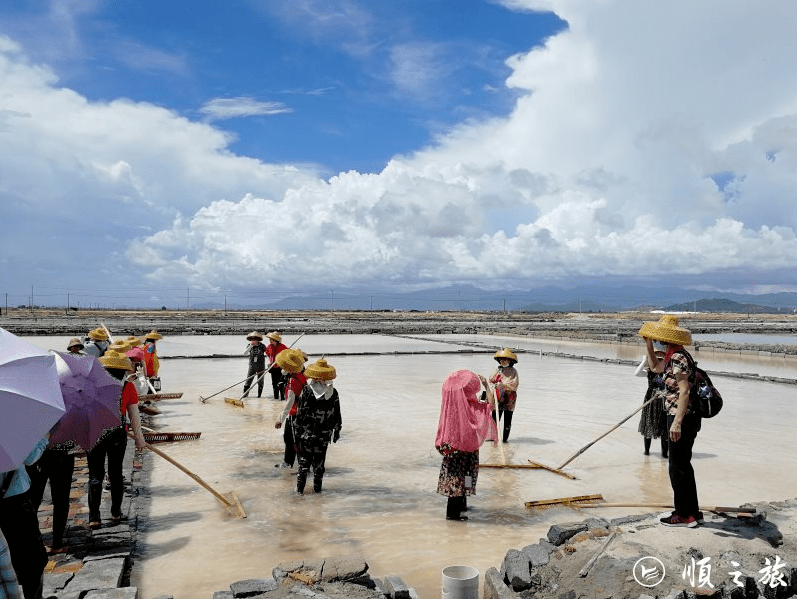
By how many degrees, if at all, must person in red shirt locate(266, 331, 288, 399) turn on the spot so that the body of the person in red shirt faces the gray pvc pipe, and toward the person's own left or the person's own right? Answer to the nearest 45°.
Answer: approximately 45° to the person's own left

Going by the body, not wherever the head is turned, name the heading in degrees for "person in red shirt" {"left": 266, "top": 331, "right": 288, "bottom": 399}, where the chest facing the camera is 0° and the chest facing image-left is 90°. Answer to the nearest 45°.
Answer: approximately 45°

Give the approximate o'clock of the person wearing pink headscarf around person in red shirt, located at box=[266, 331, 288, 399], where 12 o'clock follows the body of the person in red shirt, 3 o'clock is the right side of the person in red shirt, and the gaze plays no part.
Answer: The person wearing pink headscarf is roughly at 10 o'clock from the person in red shirt.
